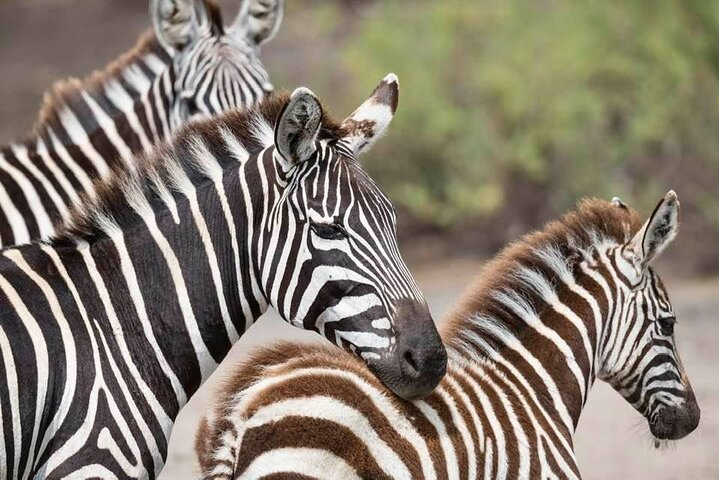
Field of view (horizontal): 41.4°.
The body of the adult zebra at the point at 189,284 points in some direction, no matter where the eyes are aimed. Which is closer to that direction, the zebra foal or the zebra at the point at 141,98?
the zebra foal

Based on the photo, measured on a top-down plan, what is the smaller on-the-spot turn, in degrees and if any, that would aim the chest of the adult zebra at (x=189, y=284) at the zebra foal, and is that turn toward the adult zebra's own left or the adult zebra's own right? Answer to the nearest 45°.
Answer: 0° — it already faces it

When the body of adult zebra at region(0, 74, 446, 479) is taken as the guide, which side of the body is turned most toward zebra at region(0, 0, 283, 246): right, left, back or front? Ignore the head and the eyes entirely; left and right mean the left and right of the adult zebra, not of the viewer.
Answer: left

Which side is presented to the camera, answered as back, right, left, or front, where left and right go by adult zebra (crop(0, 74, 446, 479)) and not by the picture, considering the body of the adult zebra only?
right
